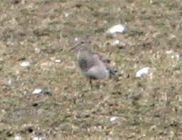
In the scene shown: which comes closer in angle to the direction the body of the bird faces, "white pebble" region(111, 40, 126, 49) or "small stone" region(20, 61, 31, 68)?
the small stone

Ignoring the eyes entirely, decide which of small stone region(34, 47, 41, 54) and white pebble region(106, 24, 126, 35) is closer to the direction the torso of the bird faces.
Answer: the small stone

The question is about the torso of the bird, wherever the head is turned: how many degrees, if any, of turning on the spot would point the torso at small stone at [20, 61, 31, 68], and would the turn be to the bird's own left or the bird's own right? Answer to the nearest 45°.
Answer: approximately 45° to the bird's own right

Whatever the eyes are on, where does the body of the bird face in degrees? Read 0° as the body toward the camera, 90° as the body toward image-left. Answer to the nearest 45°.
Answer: approximately 90°

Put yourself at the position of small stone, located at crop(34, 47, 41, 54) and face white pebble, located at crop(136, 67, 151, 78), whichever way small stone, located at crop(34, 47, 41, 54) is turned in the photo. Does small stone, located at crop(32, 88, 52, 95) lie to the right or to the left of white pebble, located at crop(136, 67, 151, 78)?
right

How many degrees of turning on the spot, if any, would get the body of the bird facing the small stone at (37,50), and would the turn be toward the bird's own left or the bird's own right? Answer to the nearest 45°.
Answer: approximately 45° to the bird's own right
